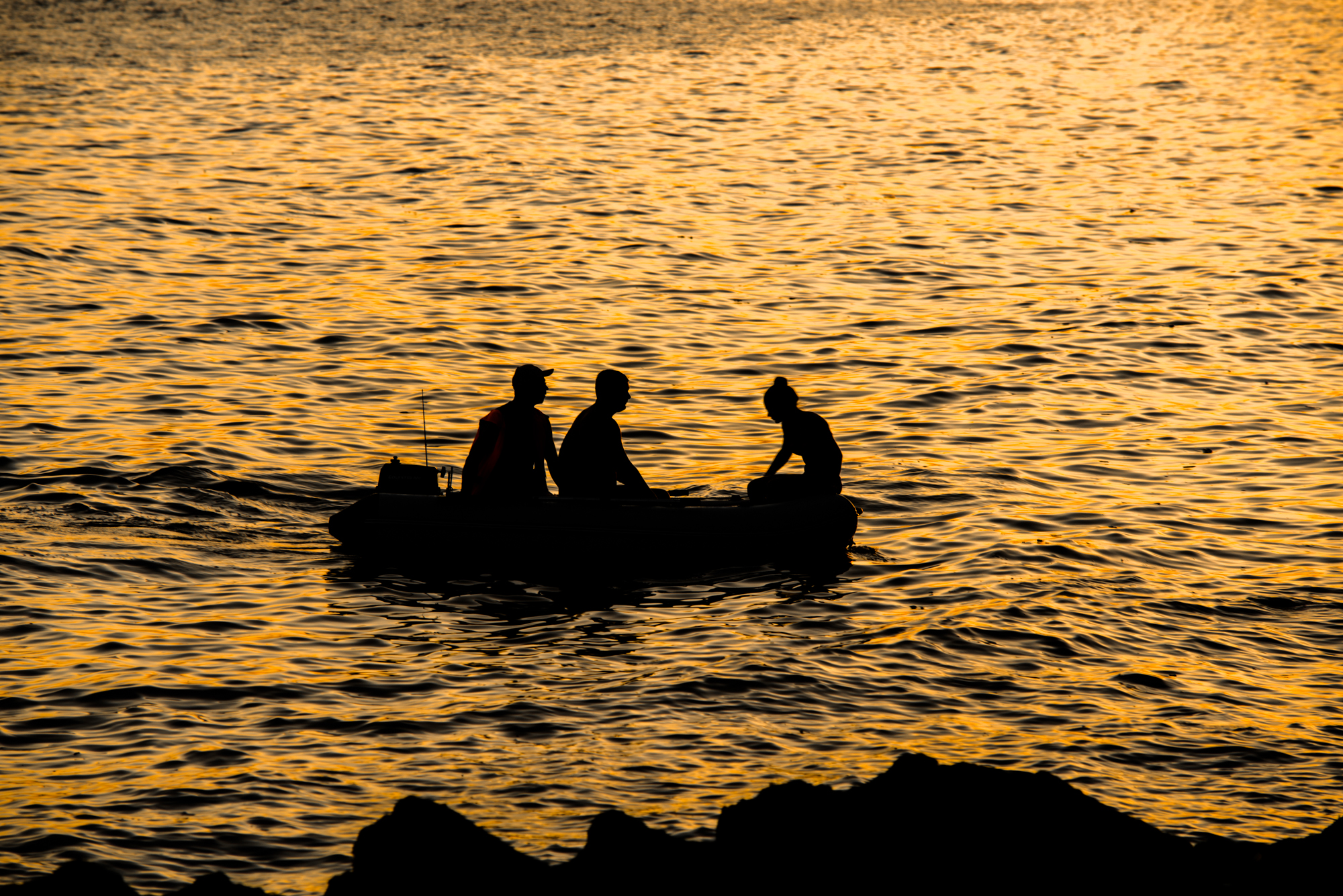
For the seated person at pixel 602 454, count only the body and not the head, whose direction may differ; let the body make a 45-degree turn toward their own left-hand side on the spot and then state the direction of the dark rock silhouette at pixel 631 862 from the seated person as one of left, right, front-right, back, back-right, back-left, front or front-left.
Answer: back-right

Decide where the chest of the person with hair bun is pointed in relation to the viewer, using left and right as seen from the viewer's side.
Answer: facing to the left of the viewer

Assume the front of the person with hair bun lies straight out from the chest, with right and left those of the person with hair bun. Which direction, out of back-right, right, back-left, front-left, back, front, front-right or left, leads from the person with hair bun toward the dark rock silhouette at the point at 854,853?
left

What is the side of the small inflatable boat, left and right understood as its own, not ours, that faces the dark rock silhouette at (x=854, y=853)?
right

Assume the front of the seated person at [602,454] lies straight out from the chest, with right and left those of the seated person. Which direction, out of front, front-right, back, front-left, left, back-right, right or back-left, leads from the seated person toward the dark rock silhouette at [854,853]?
right

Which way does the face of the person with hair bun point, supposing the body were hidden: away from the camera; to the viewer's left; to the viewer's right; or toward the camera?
to the viewer's left

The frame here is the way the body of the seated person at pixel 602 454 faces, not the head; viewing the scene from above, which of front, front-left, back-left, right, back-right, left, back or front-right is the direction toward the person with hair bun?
front

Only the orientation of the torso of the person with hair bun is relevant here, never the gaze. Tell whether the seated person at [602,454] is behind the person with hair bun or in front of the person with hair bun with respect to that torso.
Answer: in front

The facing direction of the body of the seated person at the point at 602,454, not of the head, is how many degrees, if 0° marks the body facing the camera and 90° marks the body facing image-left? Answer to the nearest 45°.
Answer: approximately 270°

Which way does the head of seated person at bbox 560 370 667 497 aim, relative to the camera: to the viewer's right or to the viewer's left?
to the viewer's right

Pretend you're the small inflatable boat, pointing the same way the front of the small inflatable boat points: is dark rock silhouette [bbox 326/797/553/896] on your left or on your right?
on your right

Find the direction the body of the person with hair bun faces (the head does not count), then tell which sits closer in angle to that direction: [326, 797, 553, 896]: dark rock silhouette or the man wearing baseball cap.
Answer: the man wearing baseball cap

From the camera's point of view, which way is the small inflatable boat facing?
to the viewer's right

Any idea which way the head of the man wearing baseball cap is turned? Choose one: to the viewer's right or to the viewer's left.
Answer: to the viewer's right

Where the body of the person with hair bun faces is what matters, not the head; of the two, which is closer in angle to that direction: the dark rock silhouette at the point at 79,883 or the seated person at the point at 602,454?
the seated person
